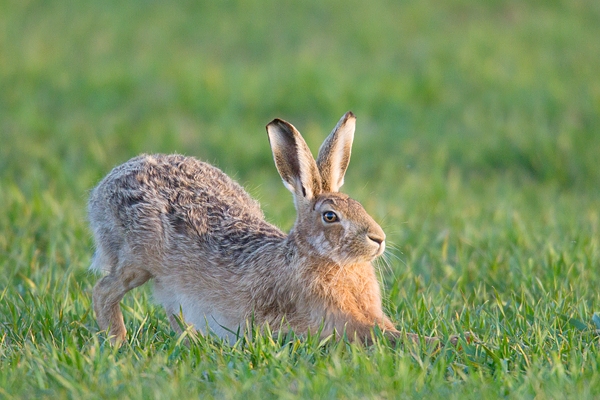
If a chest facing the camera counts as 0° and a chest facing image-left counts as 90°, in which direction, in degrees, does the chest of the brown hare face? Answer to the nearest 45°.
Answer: approximately 270°
